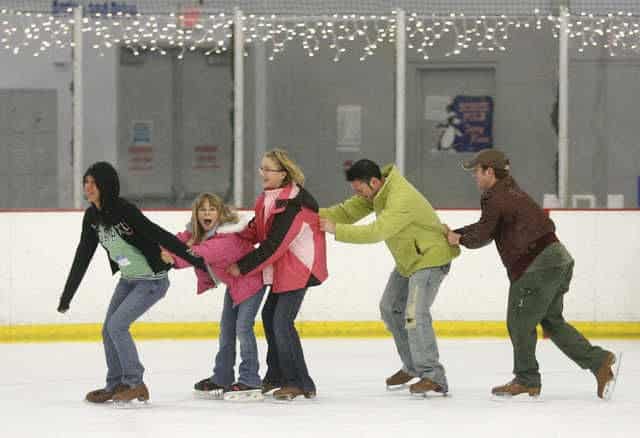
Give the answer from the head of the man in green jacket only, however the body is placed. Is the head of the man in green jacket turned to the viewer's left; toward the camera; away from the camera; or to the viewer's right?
to the viewer's left

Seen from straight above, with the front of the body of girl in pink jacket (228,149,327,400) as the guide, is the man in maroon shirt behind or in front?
behind

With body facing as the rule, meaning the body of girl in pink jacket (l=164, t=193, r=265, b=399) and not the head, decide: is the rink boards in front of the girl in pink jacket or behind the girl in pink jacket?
behind

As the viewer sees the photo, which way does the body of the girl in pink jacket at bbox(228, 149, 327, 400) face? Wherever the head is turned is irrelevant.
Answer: to the viewer's left

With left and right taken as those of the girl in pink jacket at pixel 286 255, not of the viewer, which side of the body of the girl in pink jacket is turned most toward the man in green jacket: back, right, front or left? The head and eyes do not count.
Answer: back

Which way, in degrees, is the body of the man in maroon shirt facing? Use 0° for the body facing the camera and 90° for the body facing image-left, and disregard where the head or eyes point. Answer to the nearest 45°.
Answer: approximately 90°

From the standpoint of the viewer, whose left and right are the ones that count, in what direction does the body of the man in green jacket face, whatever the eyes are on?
facing to the left of the viewer
